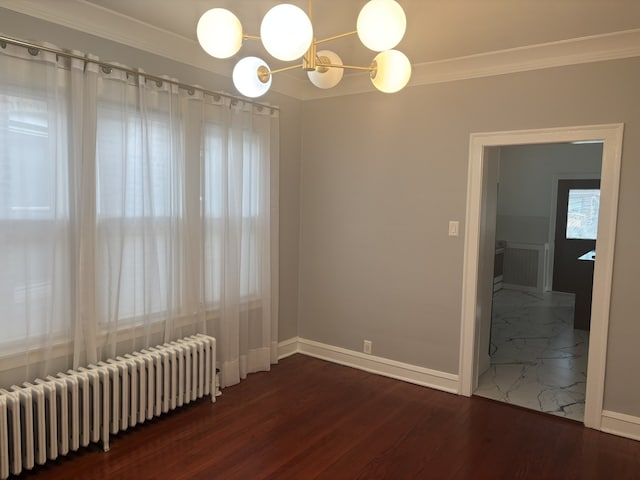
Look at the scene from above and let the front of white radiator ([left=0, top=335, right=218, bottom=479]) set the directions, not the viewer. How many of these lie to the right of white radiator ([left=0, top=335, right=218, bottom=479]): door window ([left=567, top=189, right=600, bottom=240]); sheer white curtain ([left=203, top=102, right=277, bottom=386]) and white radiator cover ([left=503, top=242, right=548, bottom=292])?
0

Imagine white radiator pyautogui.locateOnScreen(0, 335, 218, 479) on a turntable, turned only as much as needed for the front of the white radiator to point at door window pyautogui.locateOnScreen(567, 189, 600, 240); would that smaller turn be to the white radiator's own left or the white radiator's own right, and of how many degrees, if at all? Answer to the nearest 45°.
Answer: approximately 45° to the white radiator's own left

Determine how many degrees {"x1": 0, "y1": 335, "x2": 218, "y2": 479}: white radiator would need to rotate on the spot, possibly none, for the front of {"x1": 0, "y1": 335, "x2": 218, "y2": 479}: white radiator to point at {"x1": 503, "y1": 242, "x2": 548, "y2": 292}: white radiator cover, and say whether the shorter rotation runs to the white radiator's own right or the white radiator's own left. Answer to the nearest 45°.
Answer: approximately 45° to the white radiator's own left

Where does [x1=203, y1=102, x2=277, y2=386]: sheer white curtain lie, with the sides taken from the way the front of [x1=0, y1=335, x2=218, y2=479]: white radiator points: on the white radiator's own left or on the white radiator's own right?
on the white radiator's own left

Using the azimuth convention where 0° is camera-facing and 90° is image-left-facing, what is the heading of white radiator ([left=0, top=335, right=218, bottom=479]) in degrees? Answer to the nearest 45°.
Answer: approximately 315°
